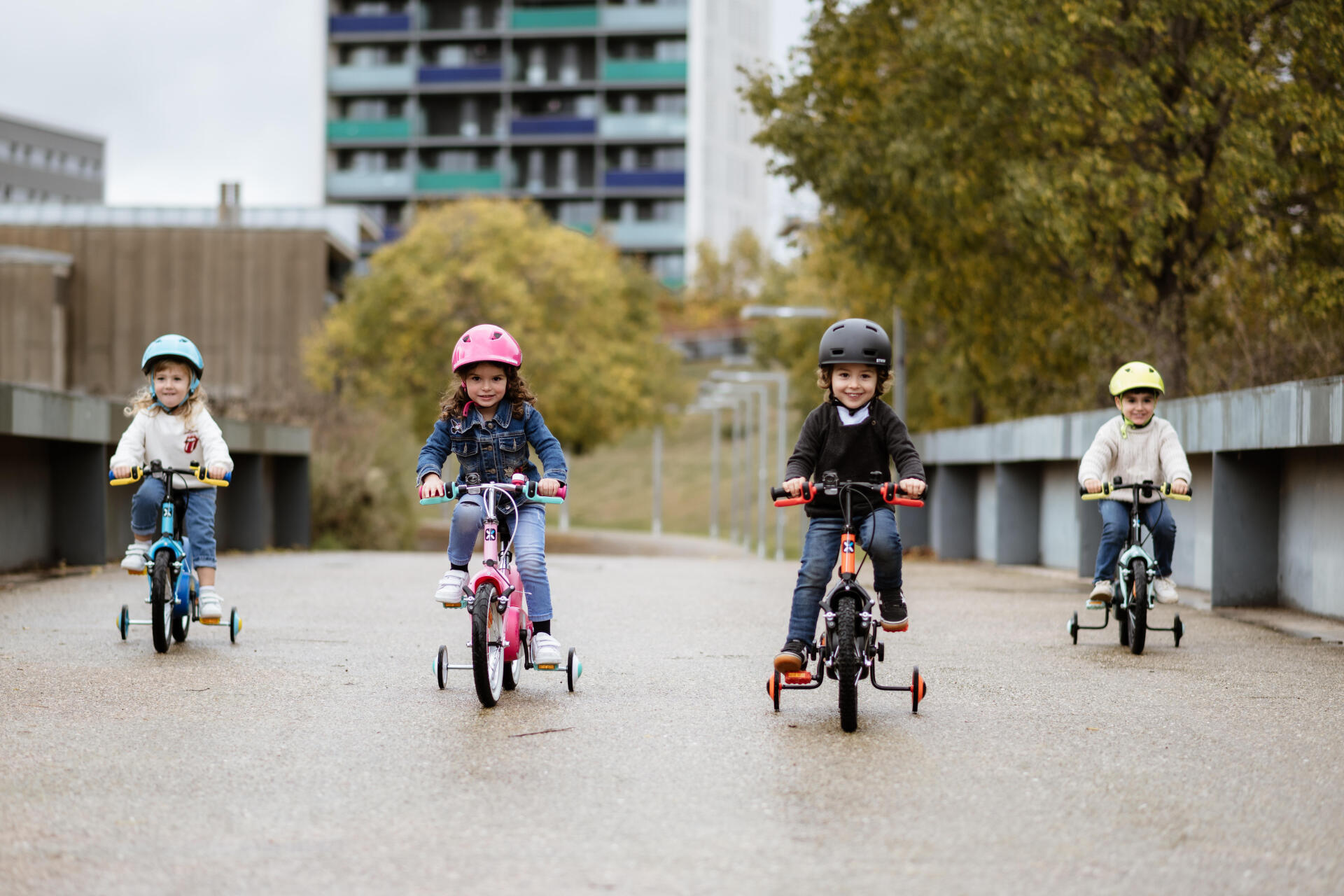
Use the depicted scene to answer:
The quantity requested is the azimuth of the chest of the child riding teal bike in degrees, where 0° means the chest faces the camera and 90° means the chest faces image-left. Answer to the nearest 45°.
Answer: approximately 0°

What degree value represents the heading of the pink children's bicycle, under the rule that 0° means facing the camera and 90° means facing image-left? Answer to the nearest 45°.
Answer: approximately 0°

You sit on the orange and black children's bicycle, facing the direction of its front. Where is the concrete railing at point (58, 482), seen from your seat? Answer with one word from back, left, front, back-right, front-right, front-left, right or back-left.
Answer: back-right

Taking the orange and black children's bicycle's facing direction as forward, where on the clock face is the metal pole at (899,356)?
The metal pole is roughly at 6 o'clock from the orange and black children's bicycle.

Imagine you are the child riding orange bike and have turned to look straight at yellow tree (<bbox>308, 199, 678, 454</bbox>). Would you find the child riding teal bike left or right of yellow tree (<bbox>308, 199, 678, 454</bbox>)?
right

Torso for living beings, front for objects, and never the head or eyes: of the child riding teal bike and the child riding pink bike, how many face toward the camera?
2

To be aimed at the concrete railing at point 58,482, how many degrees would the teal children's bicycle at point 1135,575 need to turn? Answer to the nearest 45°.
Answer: approximately 90° to its right
